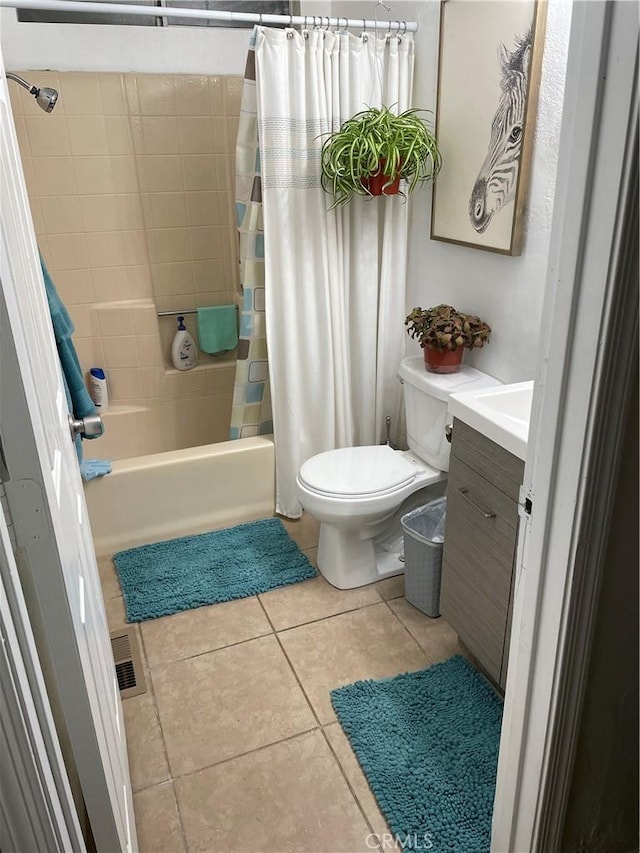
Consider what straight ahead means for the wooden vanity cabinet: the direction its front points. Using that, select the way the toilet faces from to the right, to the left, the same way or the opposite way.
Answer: the same way

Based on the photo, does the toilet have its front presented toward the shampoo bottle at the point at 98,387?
no

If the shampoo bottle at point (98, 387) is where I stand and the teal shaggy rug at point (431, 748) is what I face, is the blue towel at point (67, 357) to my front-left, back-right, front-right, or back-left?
front-right

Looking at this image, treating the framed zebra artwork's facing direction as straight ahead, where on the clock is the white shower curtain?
The white shower curtain is roughly at 2 o'clock from the framed zebra artwork.

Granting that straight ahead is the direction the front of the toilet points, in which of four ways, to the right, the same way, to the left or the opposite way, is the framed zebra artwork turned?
the same way

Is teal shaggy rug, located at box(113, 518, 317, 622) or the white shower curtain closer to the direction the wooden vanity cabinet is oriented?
the teal shaggy rug

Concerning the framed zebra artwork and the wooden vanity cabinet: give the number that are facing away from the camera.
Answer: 0

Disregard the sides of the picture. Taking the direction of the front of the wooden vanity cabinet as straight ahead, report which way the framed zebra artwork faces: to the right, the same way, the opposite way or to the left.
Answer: the same way

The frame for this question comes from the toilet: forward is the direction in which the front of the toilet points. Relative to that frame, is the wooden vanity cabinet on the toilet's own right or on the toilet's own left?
on the toilet's own left

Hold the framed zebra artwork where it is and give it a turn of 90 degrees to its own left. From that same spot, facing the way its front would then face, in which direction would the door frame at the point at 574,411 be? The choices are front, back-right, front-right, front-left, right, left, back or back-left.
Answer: front-right

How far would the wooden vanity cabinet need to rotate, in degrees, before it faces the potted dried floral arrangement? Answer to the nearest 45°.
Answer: approximately 135° to its right

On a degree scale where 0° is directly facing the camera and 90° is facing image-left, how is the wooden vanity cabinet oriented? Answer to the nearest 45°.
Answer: approximately 45°
